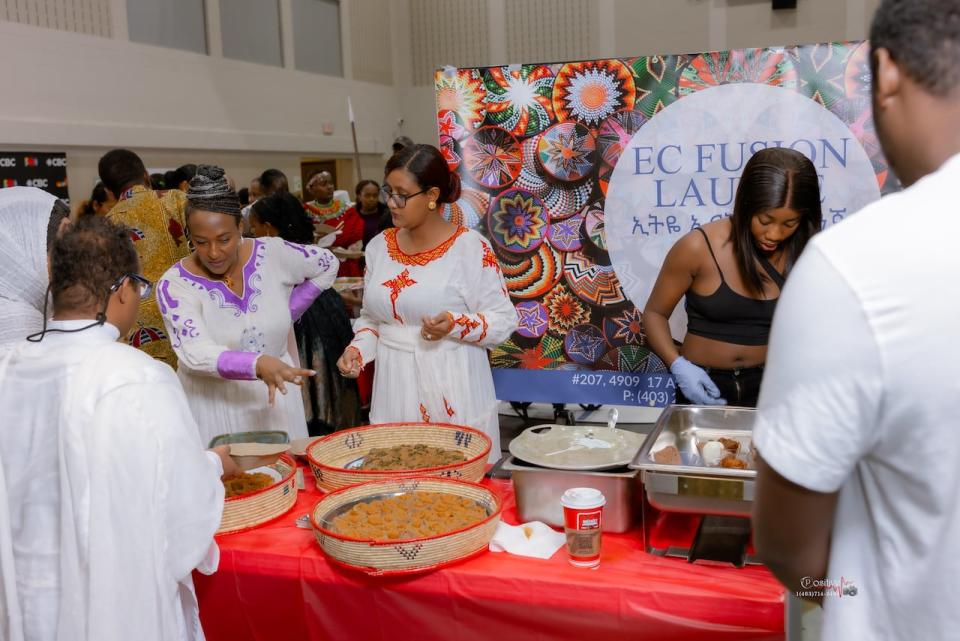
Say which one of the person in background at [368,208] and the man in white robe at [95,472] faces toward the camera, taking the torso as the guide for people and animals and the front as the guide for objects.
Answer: the person in background

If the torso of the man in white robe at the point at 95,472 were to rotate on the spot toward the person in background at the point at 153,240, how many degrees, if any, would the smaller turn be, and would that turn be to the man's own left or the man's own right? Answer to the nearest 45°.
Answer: approximately 45° to the man's own left

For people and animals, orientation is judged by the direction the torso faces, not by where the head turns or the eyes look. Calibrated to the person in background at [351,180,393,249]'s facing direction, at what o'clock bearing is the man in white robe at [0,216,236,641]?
The man in white robe is roughly at 12 o'clock from the person in background.

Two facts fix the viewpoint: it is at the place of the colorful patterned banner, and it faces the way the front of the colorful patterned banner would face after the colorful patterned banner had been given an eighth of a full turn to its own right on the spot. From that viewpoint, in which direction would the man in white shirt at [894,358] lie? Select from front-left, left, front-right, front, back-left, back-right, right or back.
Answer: front-left

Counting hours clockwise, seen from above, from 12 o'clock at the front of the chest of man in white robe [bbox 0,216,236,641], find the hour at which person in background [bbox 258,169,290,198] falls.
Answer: The person in background is roughly at 11 o'clock from the man in white robe.

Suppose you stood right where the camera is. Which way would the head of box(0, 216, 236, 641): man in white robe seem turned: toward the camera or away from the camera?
away from the camera

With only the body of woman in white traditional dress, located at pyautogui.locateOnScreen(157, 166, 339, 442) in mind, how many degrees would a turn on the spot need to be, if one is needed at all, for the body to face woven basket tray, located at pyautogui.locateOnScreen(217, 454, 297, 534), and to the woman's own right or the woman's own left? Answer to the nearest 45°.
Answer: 0° — they already face it

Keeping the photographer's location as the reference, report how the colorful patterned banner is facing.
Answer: facing the viewer

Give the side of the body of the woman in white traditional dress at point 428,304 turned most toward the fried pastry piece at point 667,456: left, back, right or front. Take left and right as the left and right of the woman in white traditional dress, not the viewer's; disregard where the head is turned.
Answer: left

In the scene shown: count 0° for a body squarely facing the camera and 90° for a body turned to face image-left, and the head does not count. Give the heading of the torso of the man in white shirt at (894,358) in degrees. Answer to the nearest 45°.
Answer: approximately 135°

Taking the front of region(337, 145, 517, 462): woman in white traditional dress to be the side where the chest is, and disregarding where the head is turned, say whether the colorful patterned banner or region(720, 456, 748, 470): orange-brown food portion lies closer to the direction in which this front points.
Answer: the orange-brown food portion

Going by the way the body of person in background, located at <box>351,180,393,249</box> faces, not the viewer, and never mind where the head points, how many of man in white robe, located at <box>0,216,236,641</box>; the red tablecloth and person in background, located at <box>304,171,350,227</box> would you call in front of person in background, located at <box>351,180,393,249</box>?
2

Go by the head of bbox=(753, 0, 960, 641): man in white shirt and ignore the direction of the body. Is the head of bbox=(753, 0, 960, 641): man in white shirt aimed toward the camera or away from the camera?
away from the camera

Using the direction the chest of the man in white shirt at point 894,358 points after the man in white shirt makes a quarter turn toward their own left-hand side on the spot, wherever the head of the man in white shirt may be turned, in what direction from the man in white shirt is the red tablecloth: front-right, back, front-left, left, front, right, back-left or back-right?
right

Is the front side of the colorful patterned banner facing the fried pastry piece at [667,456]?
yes

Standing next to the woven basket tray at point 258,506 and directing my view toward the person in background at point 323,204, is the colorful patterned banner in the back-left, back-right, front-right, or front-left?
front-right

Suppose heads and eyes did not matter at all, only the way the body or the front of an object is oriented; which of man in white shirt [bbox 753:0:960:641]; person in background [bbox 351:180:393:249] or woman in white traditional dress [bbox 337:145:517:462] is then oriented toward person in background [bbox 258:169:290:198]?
the man in white shirt

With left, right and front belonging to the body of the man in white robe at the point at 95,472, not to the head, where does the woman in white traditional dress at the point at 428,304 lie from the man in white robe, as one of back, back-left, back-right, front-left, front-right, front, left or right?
front

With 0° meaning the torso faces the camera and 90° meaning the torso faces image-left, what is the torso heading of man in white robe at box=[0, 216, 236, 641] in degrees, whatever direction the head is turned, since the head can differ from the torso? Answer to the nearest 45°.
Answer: approximately 225°
